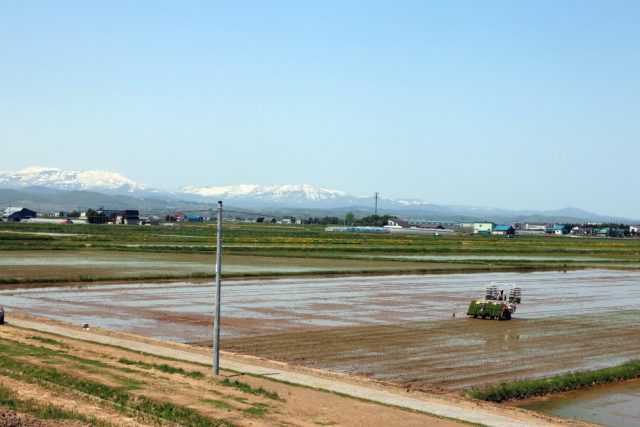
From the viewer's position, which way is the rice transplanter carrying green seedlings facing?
facing away from the viewer and to the right of the viewer
